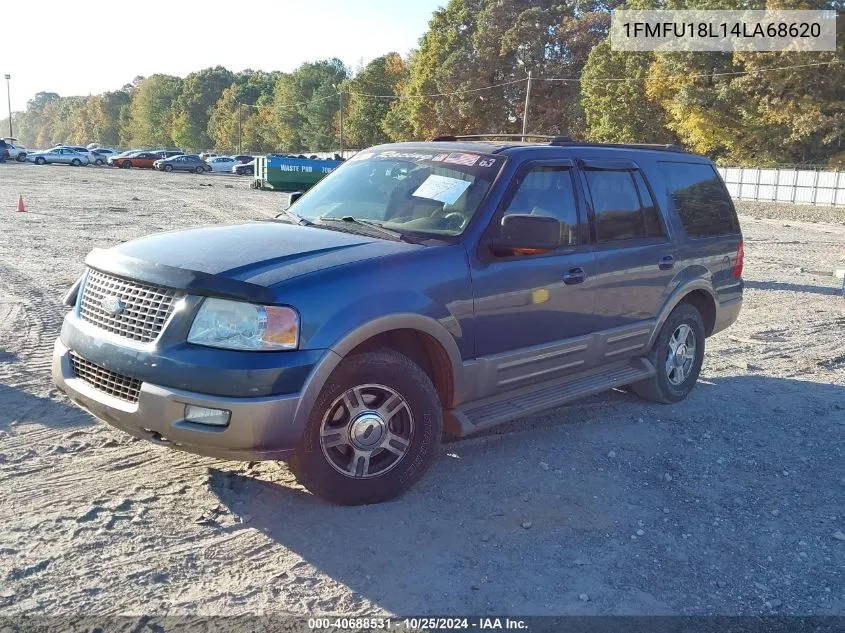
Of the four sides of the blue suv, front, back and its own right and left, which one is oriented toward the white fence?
back

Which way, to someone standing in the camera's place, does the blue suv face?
facing the viewer and to the left of the viewer
